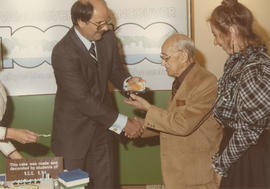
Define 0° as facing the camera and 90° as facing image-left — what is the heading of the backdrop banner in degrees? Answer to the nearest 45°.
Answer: approximately 0°

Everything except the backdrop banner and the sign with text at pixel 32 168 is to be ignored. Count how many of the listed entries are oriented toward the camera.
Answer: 2

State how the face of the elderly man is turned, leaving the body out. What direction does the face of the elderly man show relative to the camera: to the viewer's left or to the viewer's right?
to the viewer's left

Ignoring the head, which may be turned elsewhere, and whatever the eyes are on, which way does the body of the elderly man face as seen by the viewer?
to the viewer's left

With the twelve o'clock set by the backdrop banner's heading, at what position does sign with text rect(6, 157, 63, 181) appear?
The sign with text is roughly at 12 o'clock from the backdrop banner.

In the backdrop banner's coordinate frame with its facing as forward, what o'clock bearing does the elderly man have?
The elderly man is roughly at 11 o'clock from the backdrop banner.

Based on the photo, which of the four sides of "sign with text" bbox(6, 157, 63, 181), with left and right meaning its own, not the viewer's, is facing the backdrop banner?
back

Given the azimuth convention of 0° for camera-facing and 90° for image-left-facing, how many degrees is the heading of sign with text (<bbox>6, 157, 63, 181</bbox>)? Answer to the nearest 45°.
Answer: approximately 0°

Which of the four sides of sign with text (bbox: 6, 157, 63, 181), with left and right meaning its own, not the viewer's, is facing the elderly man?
left

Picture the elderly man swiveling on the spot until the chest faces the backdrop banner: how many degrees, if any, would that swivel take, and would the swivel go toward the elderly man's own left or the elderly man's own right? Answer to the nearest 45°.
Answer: approximately 45° to the elderly man's own right
